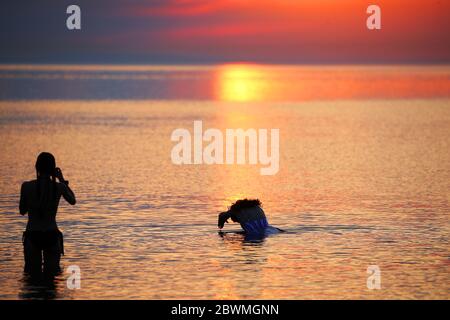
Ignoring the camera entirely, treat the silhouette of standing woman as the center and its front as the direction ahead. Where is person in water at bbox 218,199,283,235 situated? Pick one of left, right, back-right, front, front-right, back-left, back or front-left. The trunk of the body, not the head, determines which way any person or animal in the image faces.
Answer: front-right

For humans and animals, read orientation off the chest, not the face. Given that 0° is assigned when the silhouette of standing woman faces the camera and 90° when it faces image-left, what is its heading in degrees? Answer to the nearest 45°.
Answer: approximately 180°
